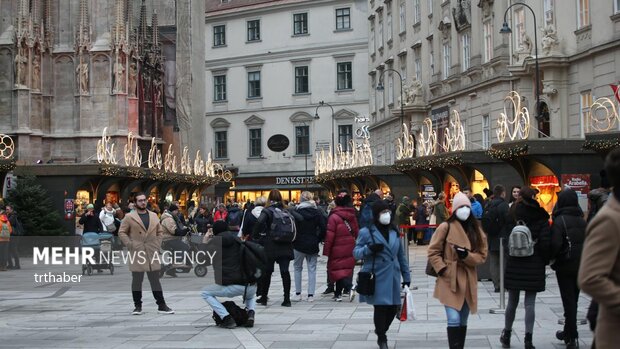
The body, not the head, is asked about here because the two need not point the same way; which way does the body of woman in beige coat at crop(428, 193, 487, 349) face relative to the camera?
toward the camera

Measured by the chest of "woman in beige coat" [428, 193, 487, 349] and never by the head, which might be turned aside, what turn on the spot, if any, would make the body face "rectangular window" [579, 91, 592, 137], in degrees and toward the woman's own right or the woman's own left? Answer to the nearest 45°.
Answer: approximately 180°

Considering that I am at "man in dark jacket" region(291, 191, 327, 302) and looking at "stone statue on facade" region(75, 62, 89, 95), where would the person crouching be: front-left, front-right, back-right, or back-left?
back-left

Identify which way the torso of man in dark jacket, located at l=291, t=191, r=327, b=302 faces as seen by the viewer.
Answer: away from the camera

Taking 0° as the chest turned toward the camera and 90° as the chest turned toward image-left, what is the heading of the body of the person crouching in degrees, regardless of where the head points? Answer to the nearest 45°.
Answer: approximately 135°

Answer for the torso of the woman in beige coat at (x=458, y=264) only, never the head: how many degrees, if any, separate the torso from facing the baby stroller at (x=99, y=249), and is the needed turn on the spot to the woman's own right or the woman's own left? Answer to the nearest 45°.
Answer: approximately 135° to the woman's own right
